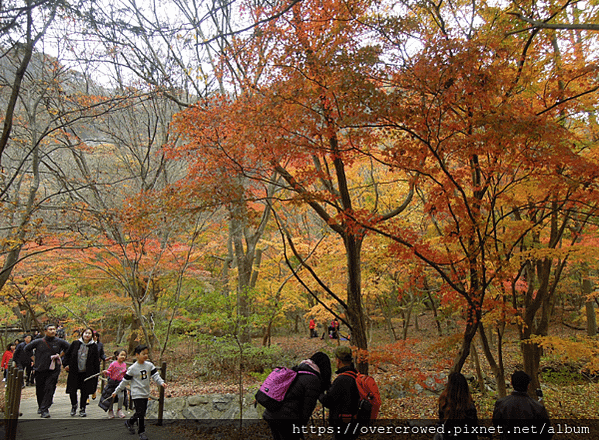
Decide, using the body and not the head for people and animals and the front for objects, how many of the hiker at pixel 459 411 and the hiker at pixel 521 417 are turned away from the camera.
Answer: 2

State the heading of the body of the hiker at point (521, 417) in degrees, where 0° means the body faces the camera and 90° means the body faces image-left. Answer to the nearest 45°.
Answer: approximately 180°

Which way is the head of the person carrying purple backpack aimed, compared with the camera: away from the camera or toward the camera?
away from the camera

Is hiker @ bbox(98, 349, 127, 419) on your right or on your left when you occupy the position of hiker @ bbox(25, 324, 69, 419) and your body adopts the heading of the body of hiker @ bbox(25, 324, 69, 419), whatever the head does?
on your left
